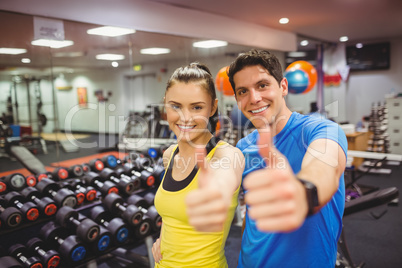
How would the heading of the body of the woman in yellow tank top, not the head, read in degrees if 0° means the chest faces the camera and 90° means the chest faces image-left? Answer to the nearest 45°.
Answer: approximately 45°

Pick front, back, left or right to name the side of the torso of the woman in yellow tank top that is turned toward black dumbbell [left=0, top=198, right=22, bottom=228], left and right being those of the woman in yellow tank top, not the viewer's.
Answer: right

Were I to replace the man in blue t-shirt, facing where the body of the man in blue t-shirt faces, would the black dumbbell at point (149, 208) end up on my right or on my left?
on my right

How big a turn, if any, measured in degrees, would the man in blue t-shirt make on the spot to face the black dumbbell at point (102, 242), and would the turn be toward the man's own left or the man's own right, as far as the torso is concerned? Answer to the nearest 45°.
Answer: approximately 90° to the man's own right

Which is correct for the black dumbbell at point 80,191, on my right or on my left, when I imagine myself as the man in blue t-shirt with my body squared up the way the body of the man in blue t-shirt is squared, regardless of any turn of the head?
on my right

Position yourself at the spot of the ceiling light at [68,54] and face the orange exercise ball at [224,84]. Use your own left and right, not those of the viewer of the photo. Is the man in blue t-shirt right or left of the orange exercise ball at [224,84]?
right

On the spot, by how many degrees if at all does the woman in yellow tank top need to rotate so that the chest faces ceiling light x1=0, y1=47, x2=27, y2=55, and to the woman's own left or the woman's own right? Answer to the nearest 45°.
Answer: approximately 90° to the woman's own right

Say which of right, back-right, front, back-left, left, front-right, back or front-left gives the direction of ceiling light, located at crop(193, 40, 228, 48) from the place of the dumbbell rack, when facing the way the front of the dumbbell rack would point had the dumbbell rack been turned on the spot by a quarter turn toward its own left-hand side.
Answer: front

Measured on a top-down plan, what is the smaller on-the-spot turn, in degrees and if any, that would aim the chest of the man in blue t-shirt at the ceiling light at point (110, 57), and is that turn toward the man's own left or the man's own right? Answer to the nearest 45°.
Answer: approximately 90° to the man's own right

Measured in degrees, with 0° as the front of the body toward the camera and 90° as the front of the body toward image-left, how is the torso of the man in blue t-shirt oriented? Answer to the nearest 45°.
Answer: approximately 45°

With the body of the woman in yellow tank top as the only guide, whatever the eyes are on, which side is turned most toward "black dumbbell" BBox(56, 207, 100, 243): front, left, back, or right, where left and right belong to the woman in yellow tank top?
right

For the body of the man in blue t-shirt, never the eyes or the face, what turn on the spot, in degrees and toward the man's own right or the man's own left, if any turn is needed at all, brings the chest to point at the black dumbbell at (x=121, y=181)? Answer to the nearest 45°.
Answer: approximately 90° to the man's own right

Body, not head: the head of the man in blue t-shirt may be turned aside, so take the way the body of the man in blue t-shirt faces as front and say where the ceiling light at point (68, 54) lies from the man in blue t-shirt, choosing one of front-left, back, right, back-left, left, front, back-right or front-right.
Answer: right
